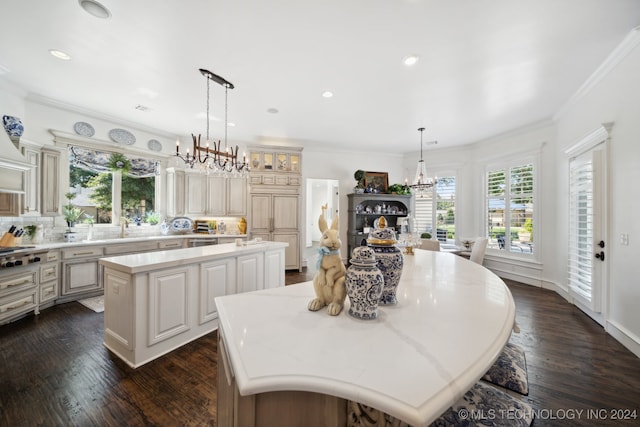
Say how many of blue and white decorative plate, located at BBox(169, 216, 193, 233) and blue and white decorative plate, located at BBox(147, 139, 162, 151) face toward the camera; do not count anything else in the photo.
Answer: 2

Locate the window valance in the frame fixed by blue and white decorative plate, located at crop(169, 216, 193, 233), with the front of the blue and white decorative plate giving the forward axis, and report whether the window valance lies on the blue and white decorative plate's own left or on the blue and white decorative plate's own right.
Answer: on the blue and white decorative plate's own right

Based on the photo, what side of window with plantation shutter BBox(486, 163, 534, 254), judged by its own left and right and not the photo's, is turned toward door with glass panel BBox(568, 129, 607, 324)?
left

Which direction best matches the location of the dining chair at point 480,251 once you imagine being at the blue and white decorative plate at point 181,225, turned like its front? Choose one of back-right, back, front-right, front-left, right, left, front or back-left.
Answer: front-left

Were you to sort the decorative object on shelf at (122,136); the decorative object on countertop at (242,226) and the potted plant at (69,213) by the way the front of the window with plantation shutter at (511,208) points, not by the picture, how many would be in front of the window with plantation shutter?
3

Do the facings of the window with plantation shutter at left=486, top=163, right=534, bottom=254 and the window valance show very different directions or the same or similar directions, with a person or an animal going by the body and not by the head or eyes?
very different directions

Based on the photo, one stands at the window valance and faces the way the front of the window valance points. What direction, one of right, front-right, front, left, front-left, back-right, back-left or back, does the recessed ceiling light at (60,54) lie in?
front-right

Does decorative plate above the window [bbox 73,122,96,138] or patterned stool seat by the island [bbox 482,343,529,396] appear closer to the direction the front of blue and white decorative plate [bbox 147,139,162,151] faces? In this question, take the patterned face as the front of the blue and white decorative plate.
the patterned stool seat by the island

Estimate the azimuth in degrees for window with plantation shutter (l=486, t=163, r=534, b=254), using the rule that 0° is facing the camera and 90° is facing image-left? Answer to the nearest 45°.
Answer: approximately 45°

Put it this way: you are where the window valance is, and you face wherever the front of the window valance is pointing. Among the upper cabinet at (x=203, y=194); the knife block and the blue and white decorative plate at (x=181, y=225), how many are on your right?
1
